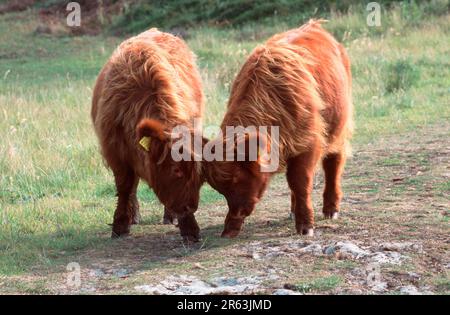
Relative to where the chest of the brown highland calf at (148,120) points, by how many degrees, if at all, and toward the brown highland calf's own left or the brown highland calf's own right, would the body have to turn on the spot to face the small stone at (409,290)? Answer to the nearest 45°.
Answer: approximately 45° to the brown highland calf's own left

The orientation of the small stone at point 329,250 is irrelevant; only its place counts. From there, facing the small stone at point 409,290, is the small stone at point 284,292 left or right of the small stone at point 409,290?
right

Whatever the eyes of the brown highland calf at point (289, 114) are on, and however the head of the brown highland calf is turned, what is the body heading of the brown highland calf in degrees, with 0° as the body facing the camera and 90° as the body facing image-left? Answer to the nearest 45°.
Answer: approximately 45°

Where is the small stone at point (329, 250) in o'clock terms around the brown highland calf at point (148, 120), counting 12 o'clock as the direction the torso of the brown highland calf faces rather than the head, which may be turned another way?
The small stone is roughly at 10 o'clock from the brown highland calf.

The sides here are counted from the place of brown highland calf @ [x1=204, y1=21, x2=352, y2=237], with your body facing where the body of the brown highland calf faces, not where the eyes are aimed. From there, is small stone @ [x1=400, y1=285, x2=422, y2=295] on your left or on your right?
on your left

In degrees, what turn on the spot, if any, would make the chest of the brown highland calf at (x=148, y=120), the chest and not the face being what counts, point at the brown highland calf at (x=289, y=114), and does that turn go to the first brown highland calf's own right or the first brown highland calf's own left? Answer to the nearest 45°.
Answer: approximately 90° to the first brown highland calf's own left
